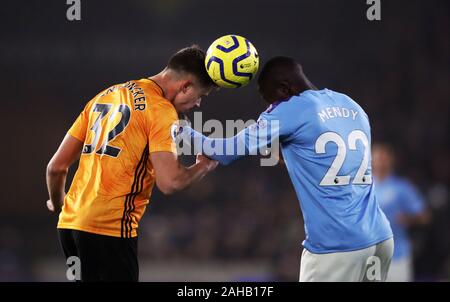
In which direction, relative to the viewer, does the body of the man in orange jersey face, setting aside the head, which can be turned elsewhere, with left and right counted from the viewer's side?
facing away from the viewer and to the right of the viewer

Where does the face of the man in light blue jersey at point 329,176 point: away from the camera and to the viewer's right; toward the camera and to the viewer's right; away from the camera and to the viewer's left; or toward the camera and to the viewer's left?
away from the camera and to the viewer's left

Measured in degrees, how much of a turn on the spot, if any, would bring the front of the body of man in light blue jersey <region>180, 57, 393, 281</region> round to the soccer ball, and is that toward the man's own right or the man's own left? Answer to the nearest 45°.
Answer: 0° — they already face it

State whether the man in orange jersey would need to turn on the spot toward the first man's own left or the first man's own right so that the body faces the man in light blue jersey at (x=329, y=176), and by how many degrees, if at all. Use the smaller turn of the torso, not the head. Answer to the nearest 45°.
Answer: approximately 45° to the first man's own right

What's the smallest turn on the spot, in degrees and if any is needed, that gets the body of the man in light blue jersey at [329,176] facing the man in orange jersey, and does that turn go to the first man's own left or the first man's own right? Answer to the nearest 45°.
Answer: approximately 45° to the first man's own left

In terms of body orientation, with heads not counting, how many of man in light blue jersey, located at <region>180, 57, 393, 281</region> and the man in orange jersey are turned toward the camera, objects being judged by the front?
0

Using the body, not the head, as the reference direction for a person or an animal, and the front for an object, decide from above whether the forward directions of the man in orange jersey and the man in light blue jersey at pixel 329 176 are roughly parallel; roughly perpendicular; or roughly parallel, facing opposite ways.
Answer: roughly perpendicular

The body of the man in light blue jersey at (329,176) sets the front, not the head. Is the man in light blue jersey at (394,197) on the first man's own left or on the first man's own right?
on the first man's own right

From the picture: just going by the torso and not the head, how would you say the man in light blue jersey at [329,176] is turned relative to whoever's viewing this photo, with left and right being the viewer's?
facing away from the viewer and to the left of the viewer

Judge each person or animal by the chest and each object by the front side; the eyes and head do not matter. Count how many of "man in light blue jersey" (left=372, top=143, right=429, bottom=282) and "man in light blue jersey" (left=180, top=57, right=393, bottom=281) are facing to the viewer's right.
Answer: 0
